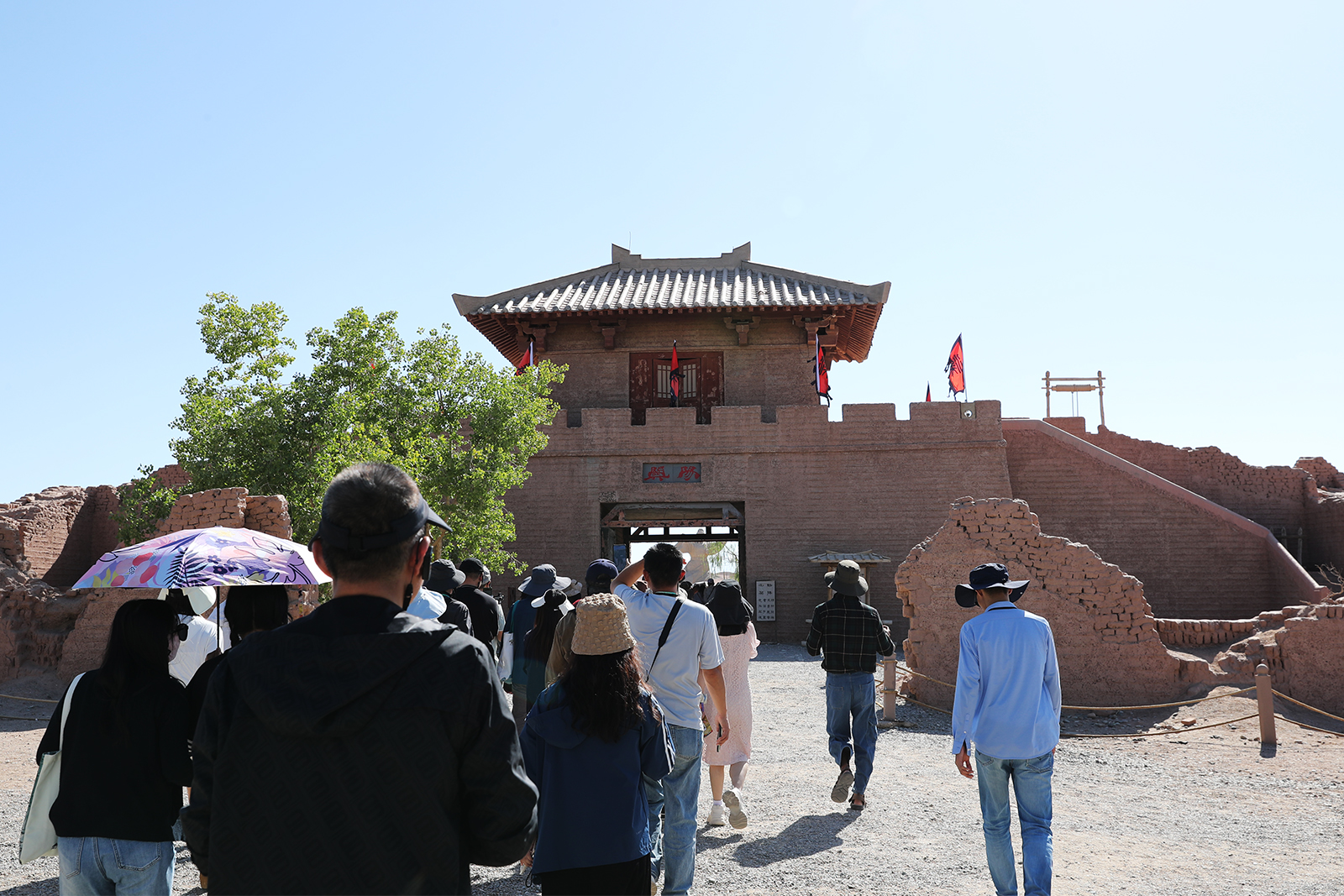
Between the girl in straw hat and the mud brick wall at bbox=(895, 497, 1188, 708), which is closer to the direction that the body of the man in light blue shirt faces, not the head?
the mud brick wall

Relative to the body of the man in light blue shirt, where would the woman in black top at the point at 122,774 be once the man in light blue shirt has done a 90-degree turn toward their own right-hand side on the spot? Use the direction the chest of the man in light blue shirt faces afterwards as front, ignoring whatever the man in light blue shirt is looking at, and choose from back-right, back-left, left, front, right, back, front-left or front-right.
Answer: back-right

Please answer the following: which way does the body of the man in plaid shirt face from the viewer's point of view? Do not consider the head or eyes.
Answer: away from the camera

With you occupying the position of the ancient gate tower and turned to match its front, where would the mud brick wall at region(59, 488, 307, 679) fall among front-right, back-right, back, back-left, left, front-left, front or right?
front-right

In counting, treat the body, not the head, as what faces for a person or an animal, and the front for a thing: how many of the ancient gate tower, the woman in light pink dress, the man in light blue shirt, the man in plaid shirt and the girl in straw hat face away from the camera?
4

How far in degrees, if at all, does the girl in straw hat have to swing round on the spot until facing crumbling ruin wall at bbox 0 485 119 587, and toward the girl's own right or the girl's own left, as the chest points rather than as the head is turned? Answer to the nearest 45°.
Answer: approximately 45° to the girl's own left

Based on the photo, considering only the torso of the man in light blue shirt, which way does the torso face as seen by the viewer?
away from the camera

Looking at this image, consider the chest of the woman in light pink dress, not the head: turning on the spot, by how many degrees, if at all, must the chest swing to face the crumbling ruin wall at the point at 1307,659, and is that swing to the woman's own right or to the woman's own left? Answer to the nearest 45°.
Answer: approximately 45° to the woman's own right

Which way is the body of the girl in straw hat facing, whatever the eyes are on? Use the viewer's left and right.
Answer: facing away from the viewer

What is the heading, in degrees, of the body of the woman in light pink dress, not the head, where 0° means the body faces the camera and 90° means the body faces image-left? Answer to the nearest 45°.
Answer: approximately 180°

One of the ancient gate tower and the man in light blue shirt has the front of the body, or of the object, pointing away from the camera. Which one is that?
the man in light blue shirt

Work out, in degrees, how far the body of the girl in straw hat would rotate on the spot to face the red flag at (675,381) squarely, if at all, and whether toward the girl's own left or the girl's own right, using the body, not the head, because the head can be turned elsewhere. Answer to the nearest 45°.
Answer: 0° — they already face it

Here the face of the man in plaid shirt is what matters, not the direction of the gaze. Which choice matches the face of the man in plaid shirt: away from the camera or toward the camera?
away from the camera

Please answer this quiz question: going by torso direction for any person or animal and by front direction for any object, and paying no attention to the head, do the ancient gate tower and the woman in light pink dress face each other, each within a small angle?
yes
